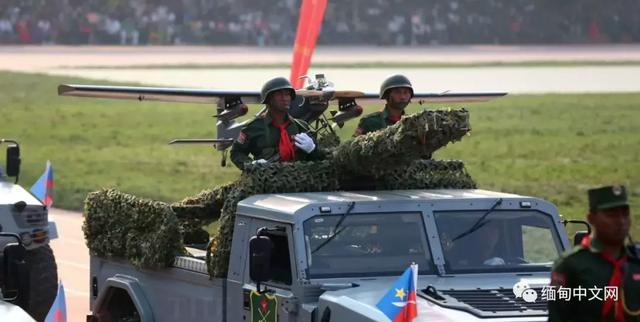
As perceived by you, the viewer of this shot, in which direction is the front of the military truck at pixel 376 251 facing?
facing the viewer and to the right of the viewer

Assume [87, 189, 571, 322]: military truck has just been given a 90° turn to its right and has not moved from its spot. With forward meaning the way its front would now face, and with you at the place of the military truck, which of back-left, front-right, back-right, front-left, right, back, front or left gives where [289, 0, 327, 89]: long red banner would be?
back-right

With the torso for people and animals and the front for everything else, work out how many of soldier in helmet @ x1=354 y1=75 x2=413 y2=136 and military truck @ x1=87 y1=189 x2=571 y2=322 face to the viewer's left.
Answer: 0

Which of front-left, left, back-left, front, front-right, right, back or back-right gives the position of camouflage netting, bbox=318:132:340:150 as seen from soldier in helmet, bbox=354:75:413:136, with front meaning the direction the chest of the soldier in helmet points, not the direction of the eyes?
back-right

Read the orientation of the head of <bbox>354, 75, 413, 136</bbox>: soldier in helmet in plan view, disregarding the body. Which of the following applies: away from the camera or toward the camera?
toward the camera

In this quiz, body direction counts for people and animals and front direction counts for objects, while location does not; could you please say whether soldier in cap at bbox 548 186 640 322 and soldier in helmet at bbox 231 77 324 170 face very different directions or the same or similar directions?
same or similar directions

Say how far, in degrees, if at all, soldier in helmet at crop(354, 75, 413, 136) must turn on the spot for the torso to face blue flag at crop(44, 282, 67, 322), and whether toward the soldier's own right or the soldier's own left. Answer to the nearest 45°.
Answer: approximately 90° to the soldier's own right

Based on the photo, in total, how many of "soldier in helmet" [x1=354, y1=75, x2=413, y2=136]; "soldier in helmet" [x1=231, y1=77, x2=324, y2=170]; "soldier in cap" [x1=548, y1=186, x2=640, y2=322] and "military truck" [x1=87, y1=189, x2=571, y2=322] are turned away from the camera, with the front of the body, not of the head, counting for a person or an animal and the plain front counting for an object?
0

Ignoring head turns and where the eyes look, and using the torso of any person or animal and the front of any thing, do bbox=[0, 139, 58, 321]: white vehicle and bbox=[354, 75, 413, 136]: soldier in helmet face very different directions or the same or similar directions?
same or similar directions
